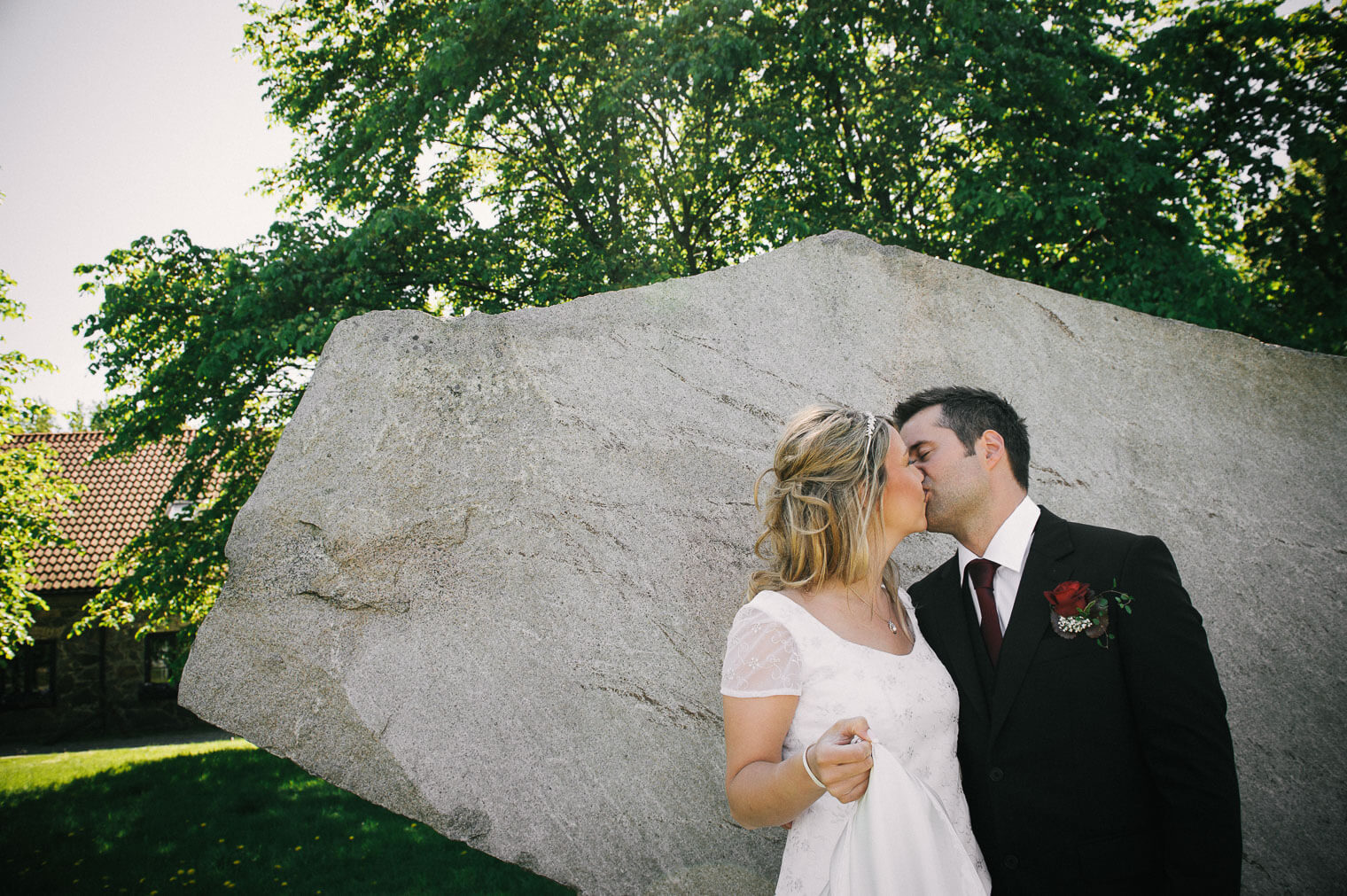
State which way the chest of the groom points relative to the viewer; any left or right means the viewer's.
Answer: facing the viewer and to the left of the viewer

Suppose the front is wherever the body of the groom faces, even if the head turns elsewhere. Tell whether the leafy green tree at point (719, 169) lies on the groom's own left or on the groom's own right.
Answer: on the groom's own right

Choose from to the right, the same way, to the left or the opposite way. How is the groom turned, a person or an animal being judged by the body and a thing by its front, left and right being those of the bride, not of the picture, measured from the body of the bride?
to the right

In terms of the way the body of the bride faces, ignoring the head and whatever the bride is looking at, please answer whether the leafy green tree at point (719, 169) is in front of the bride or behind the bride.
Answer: behind

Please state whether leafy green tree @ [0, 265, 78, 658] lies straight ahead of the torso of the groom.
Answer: no

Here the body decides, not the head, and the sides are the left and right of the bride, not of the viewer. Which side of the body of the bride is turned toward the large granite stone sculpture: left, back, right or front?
back

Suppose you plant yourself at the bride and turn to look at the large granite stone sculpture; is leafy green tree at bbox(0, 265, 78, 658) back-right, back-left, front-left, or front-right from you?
front-left

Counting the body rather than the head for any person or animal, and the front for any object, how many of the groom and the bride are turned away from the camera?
0

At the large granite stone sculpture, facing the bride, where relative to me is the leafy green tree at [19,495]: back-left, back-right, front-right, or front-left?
back-right

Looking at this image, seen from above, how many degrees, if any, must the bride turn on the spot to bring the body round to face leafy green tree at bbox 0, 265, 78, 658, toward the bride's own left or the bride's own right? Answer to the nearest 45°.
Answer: approximately 180°

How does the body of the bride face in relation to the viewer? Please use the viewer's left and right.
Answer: facing the viewer and to the right of the viewer
